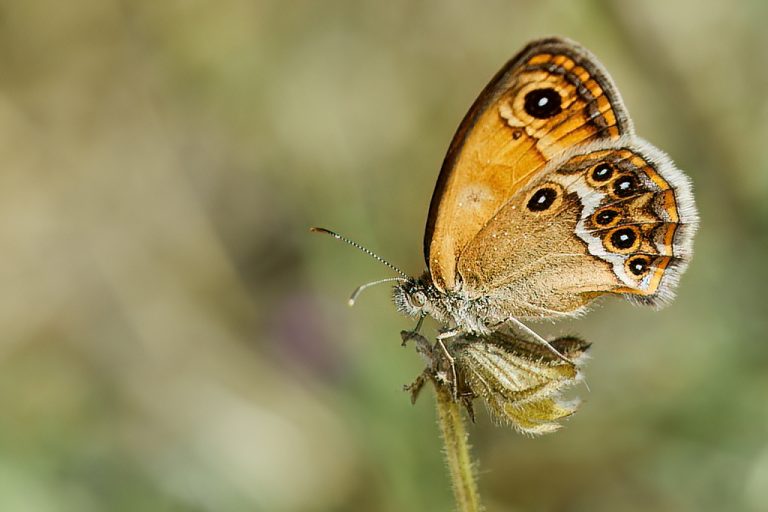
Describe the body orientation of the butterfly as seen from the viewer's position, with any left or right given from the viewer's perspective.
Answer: facing to the left of the viewer
